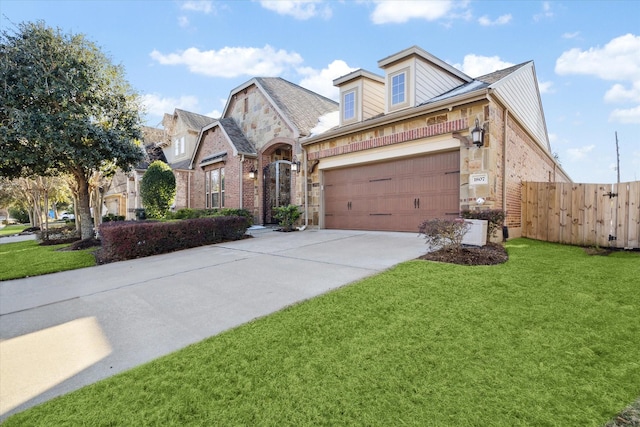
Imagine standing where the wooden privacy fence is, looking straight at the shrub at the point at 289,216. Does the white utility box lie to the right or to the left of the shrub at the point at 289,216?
left

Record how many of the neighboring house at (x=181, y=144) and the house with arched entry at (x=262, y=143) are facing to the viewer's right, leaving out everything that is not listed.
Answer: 0

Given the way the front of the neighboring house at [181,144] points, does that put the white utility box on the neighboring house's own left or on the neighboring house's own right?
on the neighboring house's own left

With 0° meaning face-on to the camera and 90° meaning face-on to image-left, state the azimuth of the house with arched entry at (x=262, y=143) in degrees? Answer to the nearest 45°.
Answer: approximately 45°

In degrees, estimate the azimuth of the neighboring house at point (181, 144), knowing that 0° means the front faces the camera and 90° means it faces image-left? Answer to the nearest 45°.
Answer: approximately 45°

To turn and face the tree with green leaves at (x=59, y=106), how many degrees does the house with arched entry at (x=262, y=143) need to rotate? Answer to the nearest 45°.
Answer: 0° — it already faces it

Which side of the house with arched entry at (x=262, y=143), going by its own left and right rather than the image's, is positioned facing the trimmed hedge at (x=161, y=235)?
front

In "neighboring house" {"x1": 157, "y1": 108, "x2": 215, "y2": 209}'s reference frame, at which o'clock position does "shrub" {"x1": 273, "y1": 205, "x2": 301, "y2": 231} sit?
The shrub is roughly at 10 o'clock from the neighboring house.

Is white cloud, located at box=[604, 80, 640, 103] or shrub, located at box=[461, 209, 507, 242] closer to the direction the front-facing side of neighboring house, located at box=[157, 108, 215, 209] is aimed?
the shrub
